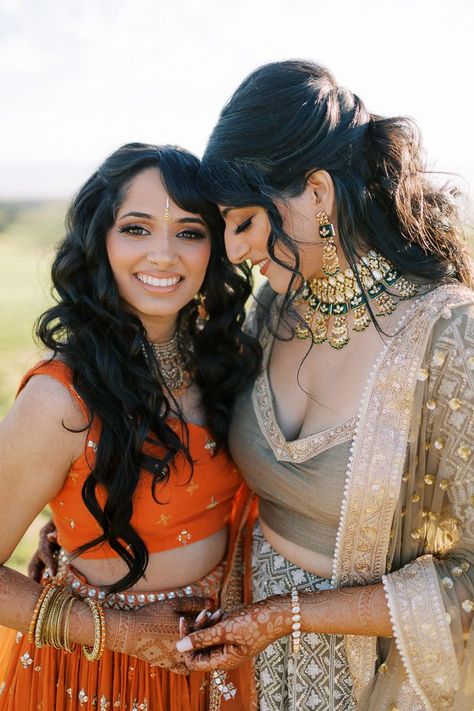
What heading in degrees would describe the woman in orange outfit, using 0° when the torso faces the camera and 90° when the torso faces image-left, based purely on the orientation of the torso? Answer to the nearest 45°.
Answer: approximately 315°
